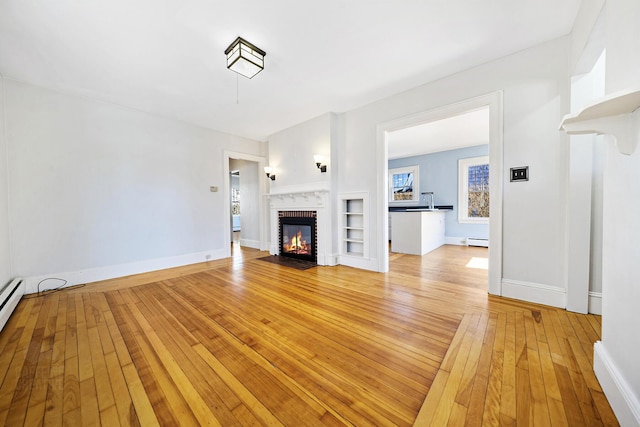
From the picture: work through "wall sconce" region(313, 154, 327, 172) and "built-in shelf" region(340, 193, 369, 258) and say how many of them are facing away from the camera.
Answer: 0

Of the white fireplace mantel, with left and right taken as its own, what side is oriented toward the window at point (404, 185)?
back

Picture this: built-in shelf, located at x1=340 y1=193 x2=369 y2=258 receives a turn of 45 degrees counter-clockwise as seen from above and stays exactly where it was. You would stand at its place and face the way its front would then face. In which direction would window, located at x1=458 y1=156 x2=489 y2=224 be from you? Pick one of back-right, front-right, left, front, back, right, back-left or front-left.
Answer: back-left

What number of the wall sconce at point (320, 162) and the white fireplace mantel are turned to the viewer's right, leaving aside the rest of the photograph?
0

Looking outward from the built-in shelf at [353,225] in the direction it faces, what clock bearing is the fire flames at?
The fire flames is roughly at 2 o'clock from the built-in shelf.

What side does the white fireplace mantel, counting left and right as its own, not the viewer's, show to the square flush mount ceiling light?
front

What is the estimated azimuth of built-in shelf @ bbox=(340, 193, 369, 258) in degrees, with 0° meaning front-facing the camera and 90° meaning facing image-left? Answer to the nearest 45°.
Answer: approximately 45°
